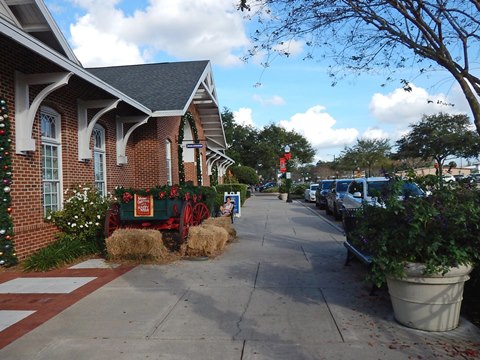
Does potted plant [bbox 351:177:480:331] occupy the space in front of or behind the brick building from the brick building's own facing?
in front

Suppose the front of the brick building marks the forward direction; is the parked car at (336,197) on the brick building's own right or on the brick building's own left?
on the brick building's own left

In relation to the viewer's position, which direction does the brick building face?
facing the viewer and to the right of the viewer

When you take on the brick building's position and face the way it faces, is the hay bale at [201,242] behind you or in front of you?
in front

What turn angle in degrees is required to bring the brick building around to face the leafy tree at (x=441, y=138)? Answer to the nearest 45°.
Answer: approximately 90° to its left
